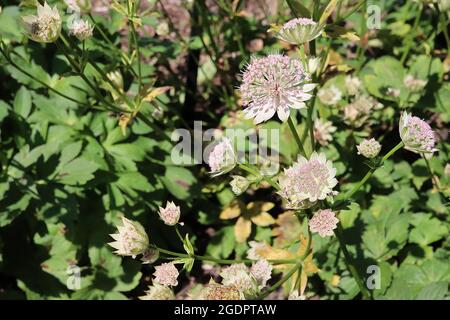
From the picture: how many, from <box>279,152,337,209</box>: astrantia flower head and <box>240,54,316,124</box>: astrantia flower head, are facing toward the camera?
2

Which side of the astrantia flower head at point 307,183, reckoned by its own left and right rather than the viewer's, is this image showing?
front

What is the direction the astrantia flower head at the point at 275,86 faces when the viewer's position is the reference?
facing the viewer
